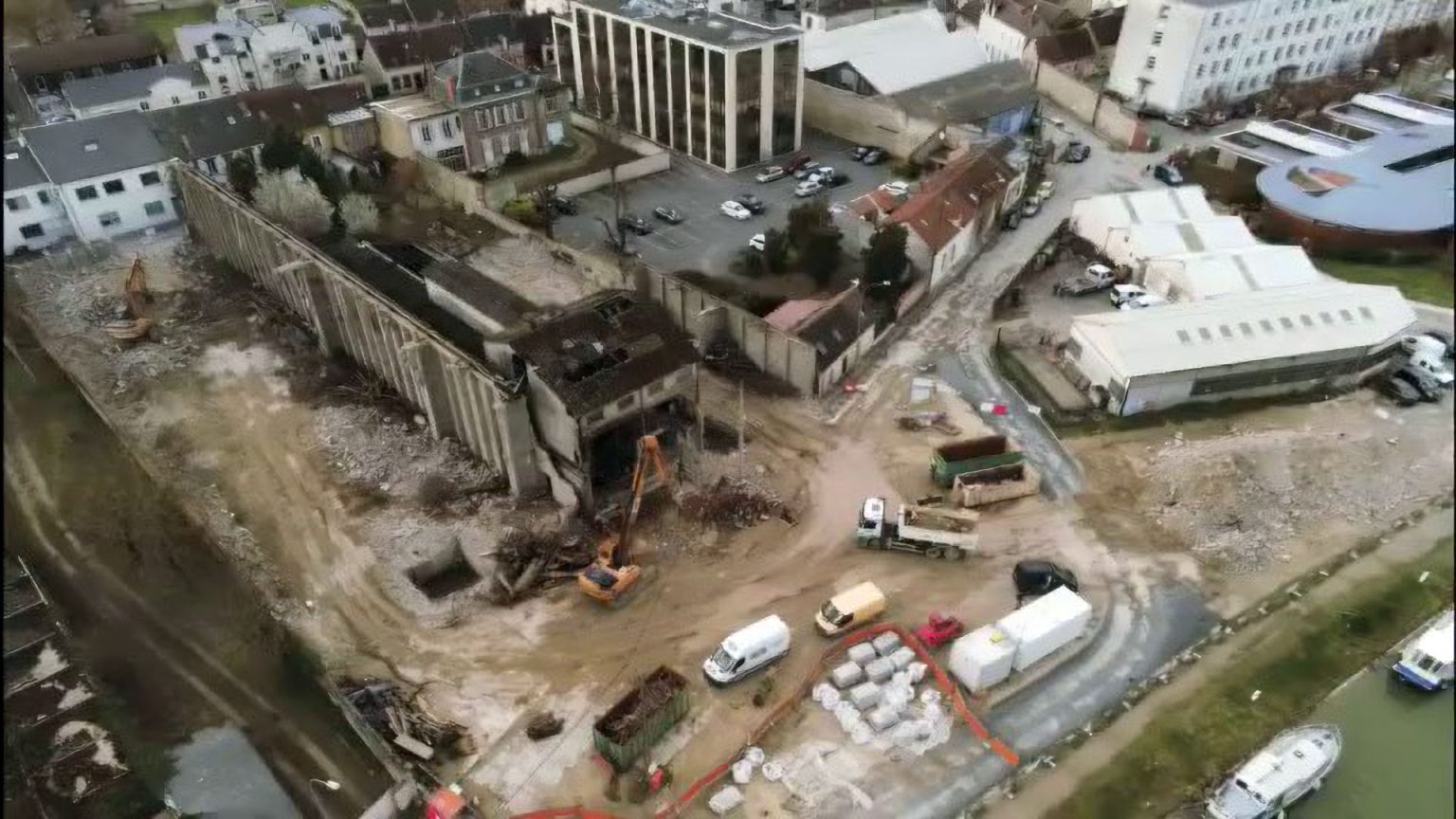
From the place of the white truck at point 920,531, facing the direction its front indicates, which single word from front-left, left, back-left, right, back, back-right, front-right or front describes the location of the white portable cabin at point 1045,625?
back-left

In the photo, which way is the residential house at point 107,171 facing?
toward the camera

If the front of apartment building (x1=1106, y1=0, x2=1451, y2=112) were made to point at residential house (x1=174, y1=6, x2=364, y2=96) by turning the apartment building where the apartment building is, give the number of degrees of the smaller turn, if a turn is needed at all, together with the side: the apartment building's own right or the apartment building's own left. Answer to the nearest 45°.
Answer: approximately 90° to the apartment building's own right

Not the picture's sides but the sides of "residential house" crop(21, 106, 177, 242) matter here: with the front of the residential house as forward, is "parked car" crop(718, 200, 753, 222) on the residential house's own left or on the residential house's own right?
on the residential house's own left

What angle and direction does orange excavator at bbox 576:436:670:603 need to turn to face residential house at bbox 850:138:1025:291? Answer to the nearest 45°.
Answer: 0° — it already faces it

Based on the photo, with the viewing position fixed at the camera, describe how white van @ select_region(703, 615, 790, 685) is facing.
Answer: facing the viewer and to the left of the viewer

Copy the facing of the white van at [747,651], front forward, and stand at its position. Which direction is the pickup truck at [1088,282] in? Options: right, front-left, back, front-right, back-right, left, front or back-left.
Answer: back

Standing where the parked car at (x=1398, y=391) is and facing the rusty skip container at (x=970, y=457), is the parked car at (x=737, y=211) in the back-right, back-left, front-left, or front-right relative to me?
front-right

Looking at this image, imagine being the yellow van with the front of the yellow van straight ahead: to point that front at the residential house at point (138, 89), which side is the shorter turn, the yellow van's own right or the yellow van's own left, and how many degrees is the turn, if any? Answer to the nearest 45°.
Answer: approximately 90° to the yellow van's own right

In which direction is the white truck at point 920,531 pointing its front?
to the viewer's left

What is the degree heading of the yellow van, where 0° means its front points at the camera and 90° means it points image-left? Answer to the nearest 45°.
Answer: approximately 45°

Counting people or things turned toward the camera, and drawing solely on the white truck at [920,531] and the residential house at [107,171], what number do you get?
1

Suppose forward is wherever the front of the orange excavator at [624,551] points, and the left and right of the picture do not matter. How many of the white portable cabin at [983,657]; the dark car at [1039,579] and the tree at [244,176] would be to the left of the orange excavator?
1

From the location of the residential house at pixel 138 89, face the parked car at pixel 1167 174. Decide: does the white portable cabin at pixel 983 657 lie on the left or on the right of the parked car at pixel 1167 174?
right

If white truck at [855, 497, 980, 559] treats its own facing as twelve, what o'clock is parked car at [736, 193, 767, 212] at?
The parked car is roughly at 2 o'clock from the white truck.

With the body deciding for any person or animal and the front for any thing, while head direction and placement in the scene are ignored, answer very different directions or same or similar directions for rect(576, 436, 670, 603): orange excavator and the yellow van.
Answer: very different directions

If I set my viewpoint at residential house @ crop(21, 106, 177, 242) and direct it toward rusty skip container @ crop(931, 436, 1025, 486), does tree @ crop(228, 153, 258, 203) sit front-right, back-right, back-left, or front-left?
front-left

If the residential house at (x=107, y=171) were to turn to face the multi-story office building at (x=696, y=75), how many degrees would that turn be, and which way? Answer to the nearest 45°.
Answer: approximately 90° to its left

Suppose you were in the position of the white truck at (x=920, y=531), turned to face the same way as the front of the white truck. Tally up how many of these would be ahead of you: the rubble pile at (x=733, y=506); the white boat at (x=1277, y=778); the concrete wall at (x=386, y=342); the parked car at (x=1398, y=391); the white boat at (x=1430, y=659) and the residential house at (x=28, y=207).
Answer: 3

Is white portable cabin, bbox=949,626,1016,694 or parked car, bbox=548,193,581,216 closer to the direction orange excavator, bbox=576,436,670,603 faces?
the parked car

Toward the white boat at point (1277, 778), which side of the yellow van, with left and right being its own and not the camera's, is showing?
left
